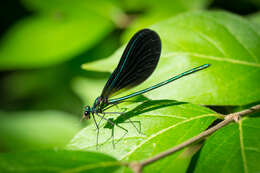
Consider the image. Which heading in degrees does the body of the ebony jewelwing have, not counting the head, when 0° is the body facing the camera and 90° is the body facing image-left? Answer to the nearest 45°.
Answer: approximately 90°

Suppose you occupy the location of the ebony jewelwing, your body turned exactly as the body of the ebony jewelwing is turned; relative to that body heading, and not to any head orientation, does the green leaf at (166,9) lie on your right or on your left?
on your right

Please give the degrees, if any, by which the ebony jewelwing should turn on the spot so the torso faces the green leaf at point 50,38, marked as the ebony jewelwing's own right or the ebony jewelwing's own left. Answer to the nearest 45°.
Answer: approximately 45° to the ebony jewelwing's own right
